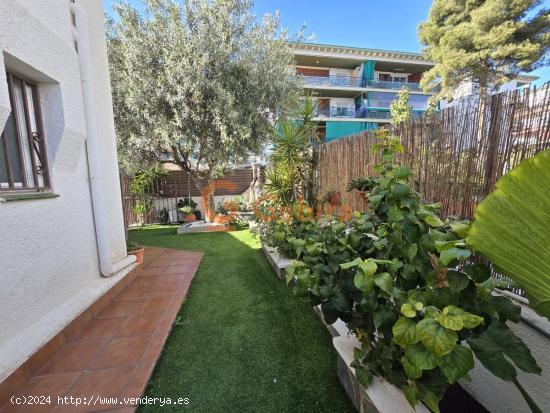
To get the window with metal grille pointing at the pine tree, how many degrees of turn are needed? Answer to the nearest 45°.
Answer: approximately 45° to its left

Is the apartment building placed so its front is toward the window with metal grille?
yes

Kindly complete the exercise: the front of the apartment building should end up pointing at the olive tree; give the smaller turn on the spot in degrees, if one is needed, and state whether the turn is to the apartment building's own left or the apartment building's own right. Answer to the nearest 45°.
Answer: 0° — it already faces it

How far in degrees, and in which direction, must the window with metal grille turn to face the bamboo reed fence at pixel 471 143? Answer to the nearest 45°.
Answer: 0° — it already faces it

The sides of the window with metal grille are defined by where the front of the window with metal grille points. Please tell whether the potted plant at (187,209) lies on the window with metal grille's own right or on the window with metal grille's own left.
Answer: on the window with metal grille's own left

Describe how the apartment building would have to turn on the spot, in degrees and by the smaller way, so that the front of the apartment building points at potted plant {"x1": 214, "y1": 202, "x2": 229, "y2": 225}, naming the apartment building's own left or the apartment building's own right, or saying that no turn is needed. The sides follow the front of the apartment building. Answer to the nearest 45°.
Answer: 0° — it already faces it

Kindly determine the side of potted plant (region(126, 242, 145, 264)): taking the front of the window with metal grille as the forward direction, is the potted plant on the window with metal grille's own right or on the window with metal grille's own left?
on the window with metal grille's own left

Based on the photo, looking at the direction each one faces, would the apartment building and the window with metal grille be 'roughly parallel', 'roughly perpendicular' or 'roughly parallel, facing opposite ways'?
roughly perpendicular

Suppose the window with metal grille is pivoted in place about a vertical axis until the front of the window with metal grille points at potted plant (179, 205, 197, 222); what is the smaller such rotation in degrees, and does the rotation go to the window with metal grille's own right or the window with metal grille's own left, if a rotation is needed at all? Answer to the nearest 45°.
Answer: approximately 90° to the window with metal grille's own left

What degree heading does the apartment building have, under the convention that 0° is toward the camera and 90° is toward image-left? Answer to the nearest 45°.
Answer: approximately 0°
